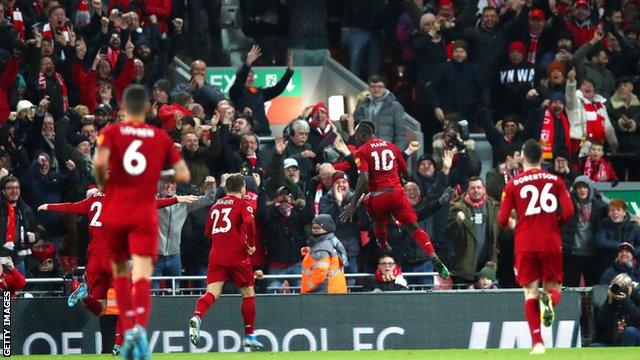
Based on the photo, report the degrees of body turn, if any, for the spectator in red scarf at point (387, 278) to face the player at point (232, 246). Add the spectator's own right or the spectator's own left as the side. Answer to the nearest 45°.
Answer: approximately 45° to the spectator's own right

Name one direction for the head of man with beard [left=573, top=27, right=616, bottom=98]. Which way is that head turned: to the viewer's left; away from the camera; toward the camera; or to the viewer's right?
toward the camera

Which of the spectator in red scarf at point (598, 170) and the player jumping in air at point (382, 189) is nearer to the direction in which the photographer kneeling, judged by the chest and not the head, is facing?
the player jumping in air

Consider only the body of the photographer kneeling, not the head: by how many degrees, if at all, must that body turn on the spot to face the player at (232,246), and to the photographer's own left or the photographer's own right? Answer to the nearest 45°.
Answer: approximately 45° to the photographer's own right

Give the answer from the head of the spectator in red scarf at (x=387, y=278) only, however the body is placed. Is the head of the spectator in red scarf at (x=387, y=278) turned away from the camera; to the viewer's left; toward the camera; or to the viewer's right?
toward the camera

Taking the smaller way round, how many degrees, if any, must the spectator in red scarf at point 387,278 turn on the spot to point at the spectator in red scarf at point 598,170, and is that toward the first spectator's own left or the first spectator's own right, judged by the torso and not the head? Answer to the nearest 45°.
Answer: approximately 135° to the first spectator's own left

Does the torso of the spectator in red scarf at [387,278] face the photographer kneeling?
no

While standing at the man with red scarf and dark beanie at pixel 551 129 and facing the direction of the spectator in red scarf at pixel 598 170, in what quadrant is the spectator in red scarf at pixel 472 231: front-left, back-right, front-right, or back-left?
front-right

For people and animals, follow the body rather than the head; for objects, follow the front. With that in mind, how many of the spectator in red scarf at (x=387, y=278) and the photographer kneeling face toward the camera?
2

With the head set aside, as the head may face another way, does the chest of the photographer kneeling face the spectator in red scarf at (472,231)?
no

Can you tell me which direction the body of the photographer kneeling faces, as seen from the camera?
toward the camera

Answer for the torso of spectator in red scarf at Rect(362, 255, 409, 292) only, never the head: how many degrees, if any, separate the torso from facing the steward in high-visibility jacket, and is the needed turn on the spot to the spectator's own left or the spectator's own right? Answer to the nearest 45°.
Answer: approximately 45° to the spectator's own right

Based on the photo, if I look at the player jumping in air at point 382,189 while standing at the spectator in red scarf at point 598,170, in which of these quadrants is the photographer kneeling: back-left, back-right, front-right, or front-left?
front-left

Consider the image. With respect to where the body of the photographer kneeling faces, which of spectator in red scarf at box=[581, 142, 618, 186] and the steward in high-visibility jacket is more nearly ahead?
the steward in high-visibility jacket

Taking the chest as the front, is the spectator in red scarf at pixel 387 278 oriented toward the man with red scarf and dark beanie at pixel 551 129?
no
